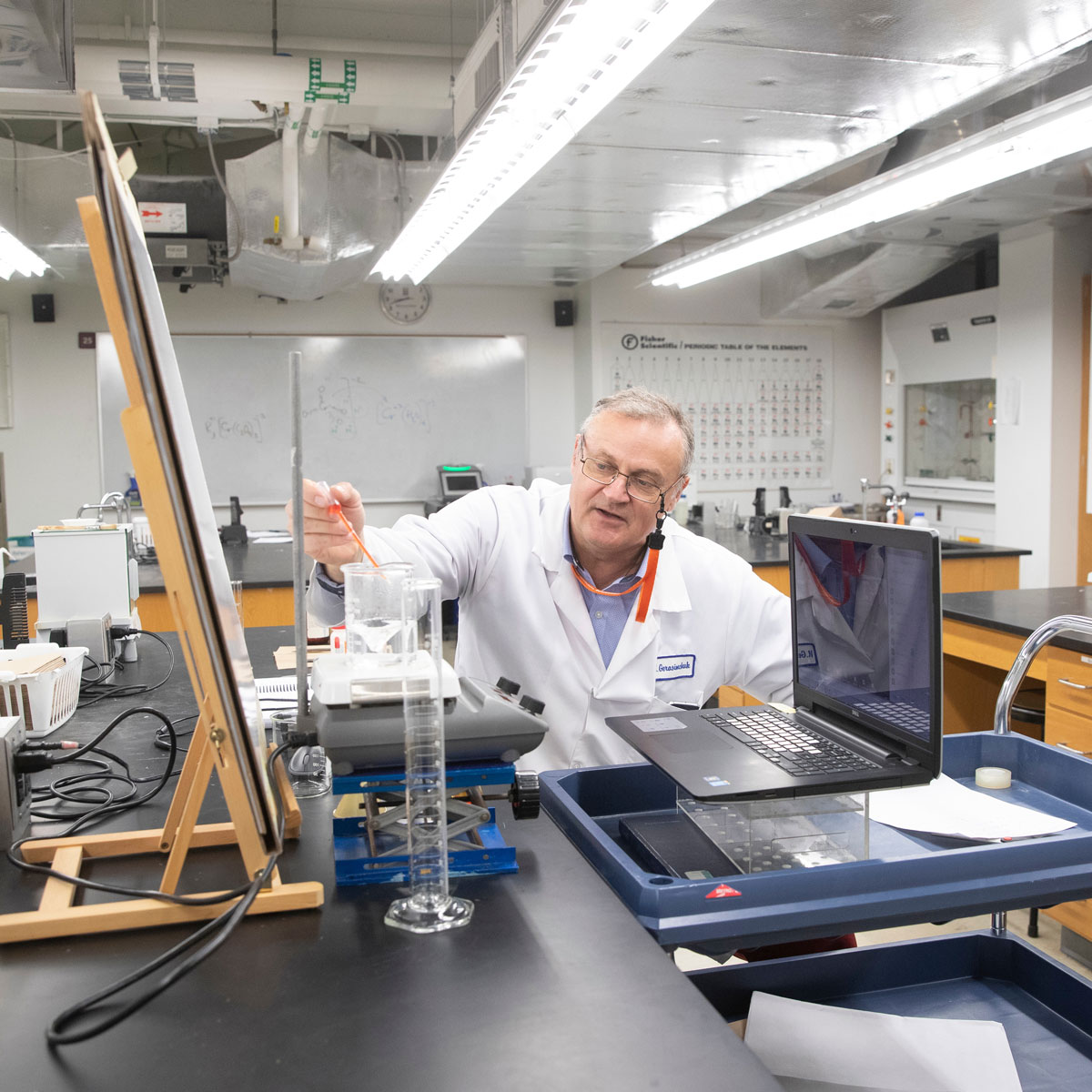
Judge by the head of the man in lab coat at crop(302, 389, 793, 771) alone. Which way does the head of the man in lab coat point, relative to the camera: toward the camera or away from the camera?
toward the camera

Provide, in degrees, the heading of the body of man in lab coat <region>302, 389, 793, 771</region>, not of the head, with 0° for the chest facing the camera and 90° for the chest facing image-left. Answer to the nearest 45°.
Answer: approximately 0°

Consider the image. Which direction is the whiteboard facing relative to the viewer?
toward the camera

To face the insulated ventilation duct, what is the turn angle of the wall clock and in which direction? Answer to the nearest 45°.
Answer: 0° — it already faces it

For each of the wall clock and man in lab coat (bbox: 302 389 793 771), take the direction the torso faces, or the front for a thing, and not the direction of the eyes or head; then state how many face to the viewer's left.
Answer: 0

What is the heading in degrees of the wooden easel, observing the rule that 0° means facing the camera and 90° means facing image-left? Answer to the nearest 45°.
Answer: approximately 270°

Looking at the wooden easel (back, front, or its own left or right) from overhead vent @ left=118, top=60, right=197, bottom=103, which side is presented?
left

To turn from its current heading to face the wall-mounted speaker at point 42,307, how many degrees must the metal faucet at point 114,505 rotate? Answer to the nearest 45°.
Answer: approximately 90° to its right

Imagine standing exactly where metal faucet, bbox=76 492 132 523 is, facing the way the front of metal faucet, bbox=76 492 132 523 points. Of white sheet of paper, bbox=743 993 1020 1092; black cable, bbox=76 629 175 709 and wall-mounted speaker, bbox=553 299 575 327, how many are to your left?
2
